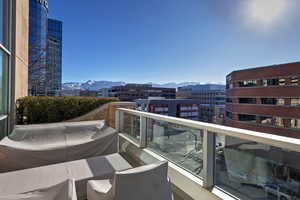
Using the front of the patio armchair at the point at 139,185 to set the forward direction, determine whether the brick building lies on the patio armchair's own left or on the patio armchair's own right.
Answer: on the patio armchair's own right

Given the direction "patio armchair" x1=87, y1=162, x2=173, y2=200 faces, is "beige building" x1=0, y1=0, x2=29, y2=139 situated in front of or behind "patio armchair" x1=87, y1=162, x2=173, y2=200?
in front

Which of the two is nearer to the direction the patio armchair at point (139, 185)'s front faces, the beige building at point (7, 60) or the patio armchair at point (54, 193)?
the beige building

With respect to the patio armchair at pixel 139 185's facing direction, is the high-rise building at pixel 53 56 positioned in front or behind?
in front

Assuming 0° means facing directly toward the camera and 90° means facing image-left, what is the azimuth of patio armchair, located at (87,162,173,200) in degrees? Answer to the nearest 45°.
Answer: approximately 135°

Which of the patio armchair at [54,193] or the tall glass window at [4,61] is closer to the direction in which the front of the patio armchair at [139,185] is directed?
the tall glass window

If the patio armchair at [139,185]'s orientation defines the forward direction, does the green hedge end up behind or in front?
in front

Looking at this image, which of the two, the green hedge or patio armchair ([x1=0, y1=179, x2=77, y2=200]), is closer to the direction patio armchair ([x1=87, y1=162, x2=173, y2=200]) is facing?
the green hedge
